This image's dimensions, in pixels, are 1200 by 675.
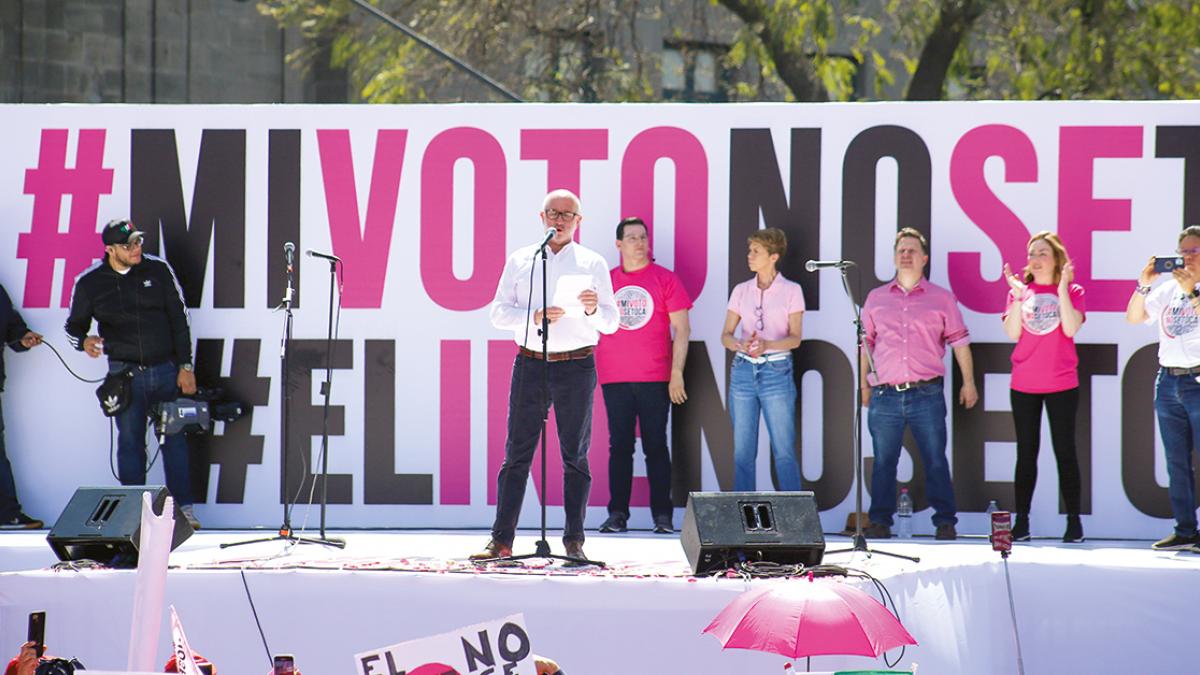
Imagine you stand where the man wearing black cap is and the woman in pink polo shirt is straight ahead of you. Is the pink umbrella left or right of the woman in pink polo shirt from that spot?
right

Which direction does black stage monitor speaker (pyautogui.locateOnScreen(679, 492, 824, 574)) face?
away from the camera

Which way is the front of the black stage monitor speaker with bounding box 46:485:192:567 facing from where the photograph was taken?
facing away from the viewer

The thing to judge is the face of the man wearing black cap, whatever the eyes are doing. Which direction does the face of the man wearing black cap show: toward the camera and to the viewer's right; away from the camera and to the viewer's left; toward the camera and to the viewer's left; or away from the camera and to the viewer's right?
toward the camera and to the viewer's right
